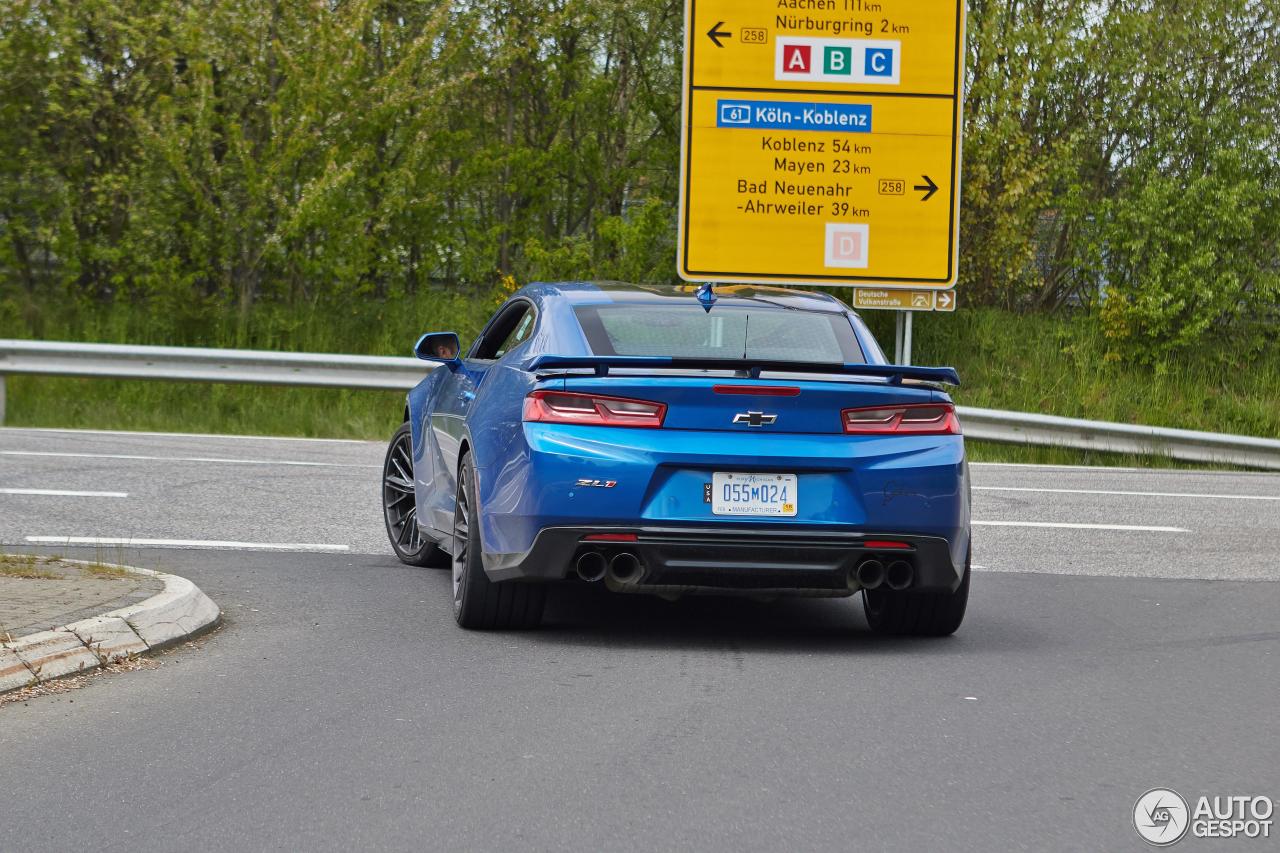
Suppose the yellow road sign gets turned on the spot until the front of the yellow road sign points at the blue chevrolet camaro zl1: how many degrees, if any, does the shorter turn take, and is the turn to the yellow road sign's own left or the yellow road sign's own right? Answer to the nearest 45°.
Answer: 0° — it already faces it

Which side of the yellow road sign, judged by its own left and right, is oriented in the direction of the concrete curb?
front

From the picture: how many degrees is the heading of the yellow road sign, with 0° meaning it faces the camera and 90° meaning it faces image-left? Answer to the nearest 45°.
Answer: approximately 0°
